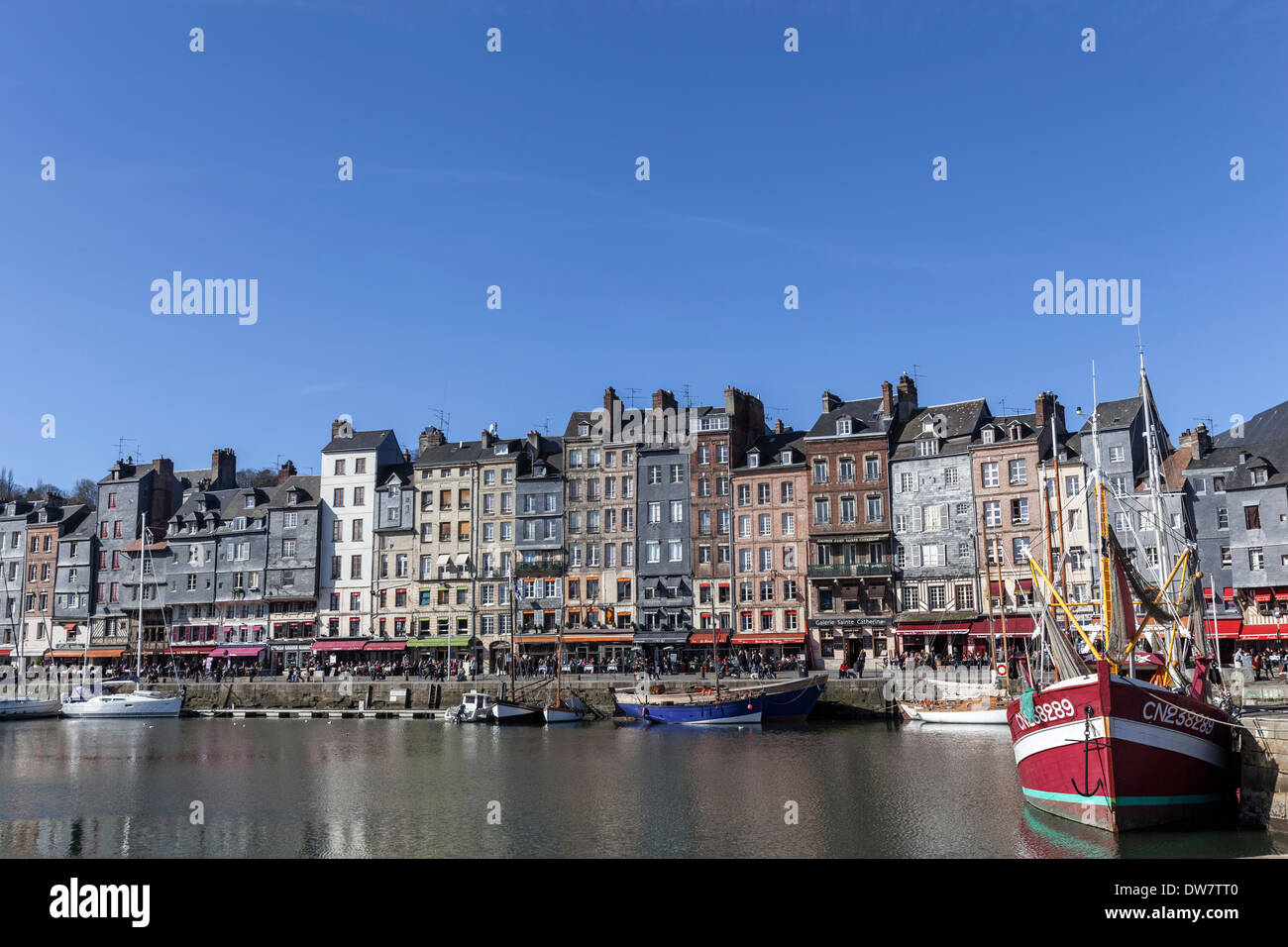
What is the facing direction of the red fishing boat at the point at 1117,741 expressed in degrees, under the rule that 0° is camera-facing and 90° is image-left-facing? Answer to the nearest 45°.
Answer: approximately 0°
